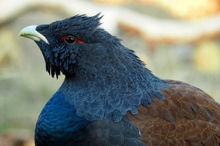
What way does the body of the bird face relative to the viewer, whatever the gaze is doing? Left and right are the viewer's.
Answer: facing to the left of the viewer
